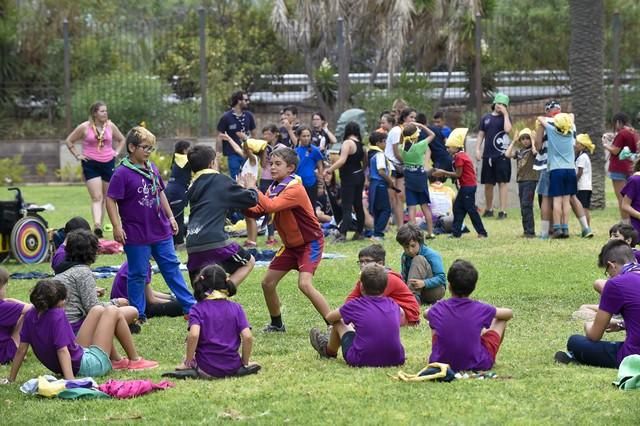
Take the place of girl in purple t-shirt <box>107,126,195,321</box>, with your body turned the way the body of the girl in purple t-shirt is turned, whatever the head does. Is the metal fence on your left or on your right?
on your left

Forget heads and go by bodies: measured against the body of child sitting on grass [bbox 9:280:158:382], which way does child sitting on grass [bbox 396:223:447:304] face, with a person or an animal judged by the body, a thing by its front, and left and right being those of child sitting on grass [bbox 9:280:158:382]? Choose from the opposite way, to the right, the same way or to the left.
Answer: the opposite way

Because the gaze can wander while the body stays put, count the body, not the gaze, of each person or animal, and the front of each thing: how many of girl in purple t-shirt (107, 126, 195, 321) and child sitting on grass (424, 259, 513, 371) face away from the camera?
1

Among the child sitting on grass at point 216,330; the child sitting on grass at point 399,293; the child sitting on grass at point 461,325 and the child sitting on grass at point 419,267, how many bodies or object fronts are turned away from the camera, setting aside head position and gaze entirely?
2

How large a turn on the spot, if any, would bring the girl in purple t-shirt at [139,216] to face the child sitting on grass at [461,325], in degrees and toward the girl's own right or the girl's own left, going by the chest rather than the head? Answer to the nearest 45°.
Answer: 0° — they already face them

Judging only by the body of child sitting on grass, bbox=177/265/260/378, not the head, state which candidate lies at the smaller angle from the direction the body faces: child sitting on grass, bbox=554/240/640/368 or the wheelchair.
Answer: the wheelchair

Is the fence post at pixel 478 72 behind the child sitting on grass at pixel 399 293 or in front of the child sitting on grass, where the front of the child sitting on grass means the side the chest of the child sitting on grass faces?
behind

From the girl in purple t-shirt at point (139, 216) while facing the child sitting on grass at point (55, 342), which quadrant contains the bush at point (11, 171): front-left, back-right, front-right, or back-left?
back-right

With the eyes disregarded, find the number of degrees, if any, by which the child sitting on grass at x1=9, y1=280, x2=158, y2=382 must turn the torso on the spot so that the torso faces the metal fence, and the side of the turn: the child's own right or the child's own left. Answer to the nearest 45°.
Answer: approximately 45° to the child's own left

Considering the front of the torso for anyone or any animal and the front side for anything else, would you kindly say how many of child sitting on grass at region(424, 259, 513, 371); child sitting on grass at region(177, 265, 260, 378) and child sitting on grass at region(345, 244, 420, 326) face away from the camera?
2

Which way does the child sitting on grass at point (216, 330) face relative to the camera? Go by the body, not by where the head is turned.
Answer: away from the camera

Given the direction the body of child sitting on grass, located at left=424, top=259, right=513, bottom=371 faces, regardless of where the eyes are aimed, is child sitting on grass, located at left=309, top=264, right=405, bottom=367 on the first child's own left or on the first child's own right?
on the first child's own left

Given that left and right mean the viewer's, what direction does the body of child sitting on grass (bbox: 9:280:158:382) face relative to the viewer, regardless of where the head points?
facing away from the viewer and to the right of the viewer
